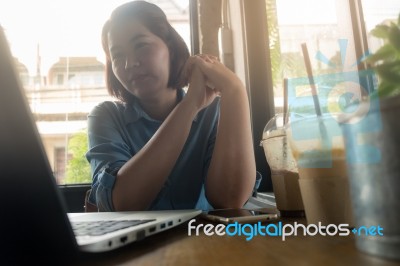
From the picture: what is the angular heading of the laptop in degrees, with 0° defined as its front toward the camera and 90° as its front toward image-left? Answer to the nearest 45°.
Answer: approximately 225°

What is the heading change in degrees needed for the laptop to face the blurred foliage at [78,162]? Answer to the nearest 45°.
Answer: approximately 45° to its left

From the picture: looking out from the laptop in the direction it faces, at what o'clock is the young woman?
The young woman is roughly at 11 o'clock from the laptop.

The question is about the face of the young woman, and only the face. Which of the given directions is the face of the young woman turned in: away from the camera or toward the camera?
toward the camera

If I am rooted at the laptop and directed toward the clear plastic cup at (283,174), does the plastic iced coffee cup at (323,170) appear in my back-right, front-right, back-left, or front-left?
front-right
